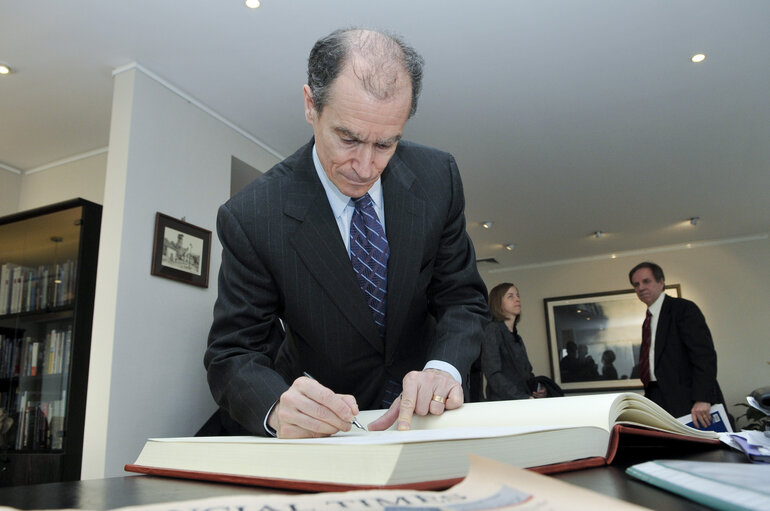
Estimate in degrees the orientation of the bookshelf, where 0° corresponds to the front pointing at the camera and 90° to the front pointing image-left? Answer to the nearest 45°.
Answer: approximately 45°

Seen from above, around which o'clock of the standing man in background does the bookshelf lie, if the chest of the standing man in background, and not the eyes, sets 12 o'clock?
The bookshelf is roughly at 12 o'clock from the standing man in background.

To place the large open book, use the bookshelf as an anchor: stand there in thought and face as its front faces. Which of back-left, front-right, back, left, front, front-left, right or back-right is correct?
front-left

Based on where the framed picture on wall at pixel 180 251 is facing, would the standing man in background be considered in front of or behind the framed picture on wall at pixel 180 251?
in front

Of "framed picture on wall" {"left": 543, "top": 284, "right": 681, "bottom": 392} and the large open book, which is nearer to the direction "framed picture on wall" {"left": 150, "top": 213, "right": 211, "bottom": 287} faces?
the large open book

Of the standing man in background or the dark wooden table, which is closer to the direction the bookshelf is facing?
the dark wooden table

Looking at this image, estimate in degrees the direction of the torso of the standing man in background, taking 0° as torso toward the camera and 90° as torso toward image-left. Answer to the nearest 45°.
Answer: approximately 45°

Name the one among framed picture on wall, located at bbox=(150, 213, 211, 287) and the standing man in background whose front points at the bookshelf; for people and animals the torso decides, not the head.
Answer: the standing man in background

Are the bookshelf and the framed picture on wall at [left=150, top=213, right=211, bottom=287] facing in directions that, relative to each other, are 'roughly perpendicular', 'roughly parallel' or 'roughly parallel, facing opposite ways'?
roughly perpendicular

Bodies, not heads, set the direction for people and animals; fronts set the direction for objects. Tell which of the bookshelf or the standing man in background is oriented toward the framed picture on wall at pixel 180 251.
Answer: the standing man in background

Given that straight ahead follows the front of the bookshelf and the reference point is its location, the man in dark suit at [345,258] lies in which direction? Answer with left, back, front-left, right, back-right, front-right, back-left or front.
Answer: front-left

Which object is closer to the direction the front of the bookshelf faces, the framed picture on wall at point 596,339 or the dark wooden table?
the dark wooden table
